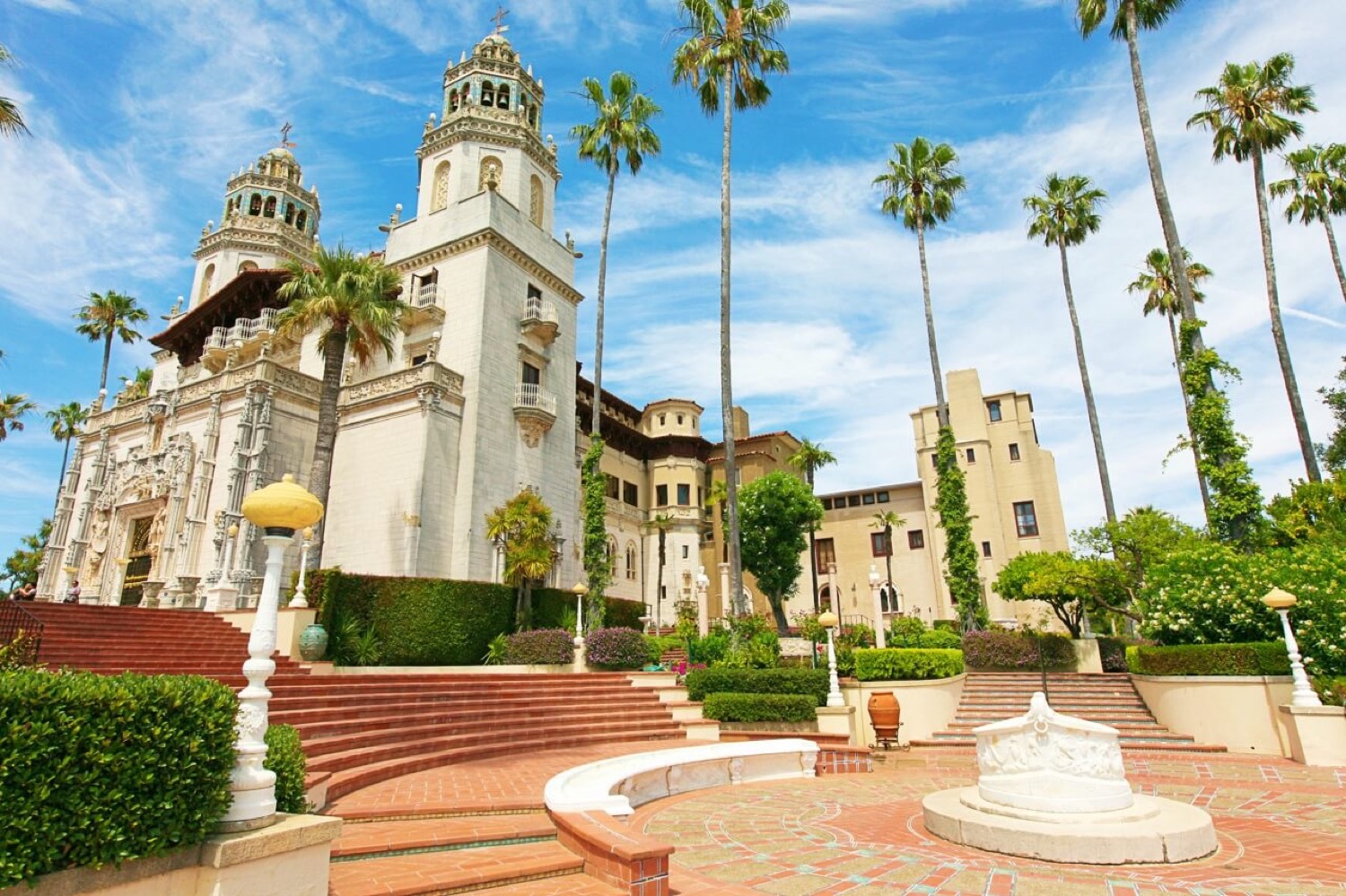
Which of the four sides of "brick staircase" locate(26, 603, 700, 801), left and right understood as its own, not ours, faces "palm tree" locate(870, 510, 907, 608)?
left

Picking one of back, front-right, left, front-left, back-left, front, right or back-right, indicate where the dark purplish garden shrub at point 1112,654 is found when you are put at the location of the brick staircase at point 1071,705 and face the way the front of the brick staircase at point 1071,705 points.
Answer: back

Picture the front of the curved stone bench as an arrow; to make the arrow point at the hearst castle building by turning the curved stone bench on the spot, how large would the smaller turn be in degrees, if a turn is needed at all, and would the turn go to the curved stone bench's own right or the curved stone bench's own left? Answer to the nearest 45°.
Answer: approximately 180°

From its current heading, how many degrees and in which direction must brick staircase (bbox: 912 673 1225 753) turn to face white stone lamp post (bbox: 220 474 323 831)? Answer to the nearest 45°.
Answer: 0° — it already faces it

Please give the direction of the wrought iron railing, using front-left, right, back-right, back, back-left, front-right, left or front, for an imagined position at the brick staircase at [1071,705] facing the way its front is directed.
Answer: front-right

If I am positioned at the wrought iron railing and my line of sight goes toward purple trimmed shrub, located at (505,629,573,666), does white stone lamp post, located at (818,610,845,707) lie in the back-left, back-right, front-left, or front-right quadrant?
front-right

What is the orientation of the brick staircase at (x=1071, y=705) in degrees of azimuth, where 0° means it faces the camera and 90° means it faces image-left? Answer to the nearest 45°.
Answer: approximately 0°

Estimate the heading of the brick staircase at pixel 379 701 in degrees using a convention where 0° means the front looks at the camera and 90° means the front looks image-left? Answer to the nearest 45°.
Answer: approximately 315°

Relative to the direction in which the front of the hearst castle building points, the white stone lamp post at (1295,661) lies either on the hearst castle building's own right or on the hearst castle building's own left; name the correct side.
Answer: on the hearst castle building's own left

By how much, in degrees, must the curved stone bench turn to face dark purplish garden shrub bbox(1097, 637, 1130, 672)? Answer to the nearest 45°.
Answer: approximately 90° to its left

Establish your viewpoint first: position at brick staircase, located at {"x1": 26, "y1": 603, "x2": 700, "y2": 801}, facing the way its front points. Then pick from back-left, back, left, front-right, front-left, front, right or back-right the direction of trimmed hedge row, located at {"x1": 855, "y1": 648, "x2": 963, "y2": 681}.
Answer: front-left

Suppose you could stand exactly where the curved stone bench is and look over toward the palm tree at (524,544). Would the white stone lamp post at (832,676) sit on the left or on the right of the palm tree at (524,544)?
right
